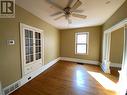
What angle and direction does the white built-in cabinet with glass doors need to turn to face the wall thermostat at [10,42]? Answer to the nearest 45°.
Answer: approximately 90° to its right

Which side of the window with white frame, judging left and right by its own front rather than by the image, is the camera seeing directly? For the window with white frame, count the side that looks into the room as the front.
front

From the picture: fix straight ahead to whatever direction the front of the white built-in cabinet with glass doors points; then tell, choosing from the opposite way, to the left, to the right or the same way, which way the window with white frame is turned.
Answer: to the right

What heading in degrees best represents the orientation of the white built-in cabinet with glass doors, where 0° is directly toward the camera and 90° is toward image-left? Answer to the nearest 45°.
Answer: approximately 315°

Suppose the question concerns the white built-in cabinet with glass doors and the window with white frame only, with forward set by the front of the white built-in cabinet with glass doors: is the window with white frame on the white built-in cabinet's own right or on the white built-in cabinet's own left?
on the white built-in cabinet's own left

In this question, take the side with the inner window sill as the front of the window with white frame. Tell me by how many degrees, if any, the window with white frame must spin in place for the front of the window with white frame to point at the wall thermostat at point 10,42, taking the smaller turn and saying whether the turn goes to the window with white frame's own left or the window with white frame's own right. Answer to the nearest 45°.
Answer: approximately 45° to the window with white frame's own right

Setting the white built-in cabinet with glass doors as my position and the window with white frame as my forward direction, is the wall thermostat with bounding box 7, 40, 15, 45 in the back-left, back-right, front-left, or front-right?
back-right

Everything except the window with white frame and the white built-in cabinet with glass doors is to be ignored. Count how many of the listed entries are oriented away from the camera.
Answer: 0
